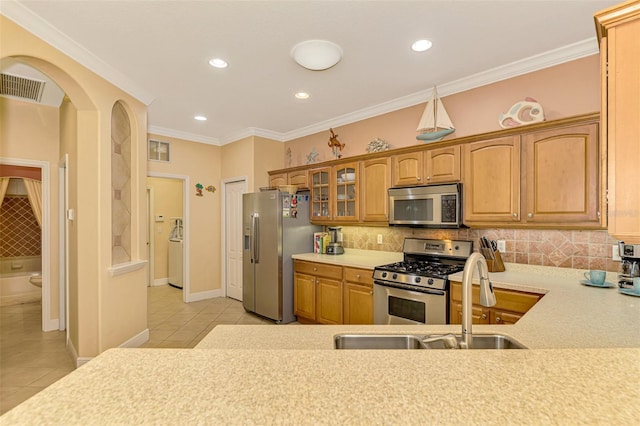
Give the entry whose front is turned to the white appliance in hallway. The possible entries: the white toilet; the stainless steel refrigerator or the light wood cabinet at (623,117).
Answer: the light wood cabinet

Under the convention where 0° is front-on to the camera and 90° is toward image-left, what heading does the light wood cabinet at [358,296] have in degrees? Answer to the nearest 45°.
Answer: approximately 45°

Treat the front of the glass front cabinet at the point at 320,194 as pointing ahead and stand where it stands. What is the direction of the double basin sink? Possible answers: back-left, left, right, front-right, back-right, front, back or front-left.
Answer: front-left

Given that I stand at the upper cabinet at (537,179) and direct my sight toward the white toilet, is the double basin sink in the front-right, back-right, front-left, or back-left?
front-left

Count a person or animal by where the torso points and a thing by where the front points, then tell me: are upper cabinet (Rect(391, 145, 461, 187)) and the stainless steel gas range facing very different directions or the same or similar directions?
same or similar directions

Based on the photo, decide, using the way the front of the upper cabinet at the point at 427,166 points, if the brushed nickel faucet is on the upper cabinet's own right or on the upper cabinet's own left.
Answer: on the upper cabinet's own left

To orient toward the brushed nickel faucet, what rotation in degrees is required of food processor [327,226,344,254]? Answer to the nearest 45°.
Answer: approximately 45° to its left

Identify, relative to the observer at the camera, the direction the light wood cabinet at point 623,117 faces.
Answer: facing to the left of the viewer

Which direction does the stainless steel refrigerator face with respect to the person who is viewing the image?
facing the viewer and to the left of the viewer

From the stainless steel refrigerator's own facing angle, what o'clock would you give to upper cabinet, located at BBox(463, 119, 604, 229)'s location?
The upper cabinet is roughly at 9 o'clock from the stainless steel refrigerator.

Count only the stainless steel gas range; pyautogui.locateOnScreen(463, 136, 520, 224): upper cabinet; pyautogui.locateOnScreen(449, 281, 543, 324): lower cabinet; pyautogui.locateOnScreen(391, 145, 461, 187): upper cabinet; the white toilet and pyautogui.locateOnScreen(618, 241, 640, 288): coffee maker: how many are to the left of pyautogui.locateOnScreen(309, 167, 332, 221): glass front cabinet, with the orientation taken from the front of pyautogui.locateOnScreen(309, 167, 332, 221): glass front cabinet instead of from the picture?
5

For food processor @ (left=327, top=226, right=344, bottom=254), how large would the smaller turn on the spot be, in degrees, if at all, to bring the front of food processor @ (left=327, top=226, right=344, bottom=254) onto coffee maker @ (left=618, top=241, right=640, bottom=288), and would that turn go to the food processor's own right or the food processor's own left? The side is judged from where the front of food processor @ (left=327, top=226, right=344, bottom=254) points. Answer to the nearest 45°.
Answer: approximately 90° to the food processor's own left

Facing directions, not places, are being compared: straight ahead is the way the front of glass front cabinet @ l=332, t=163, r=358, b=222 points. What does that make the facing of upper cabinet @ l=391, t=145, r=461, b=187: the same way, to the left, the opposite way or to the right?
the same way

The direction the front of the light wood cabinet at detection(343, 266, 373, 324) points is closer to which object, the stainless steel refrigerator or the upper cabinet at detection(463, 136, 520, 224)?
the stainless steel refrigerator

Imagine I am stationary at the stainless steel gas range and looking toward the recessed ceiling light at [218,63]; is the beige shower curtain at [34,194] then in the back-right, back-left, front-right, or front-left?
front-right

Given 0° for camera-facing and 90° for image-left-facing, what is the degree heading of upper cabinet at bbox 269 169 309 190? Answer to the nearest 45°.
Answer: approximately 45°

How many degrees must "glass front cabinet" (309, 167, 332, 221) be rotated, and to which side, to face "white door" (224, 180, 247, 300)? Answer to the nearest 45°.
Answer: approximately 90° to its right
